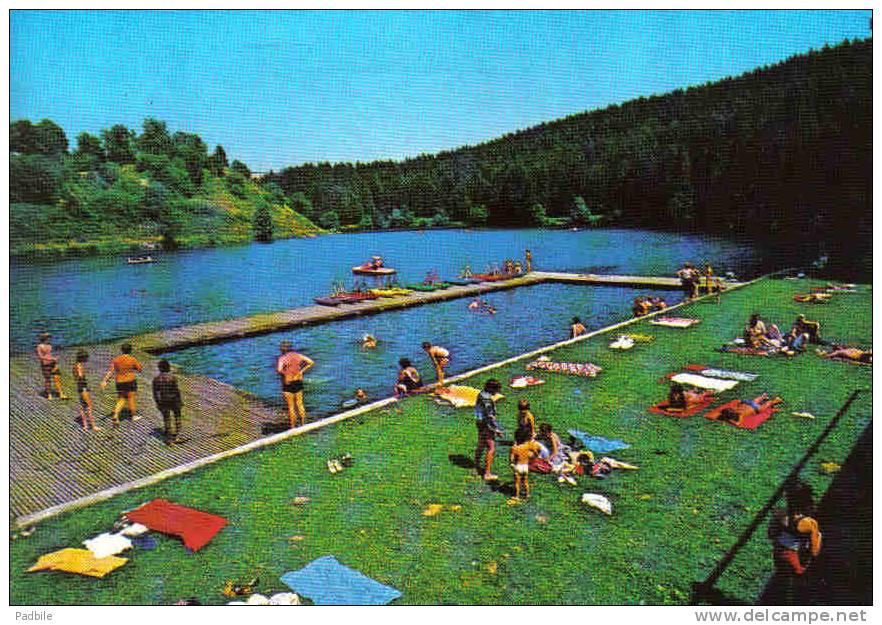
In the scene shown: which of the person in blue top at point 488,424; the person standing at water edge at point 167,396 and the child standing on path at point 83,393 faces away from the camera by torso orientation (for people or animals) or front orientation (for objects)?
the person standing at water edge at point 167,396

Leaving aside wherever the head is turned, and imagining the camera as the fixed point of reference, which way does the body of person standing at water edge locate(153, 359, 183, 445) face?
away from the camera

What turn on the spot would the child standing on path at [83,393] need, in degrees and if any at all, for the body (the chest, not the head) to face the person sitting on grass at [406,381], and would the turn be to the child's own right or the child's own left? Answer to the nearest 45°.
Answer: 0° — they already face them

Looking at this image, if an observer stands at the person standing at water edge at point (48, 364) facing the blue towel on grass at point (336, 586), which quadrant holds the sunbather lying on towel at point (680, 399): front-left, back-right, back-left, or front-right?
front-left
